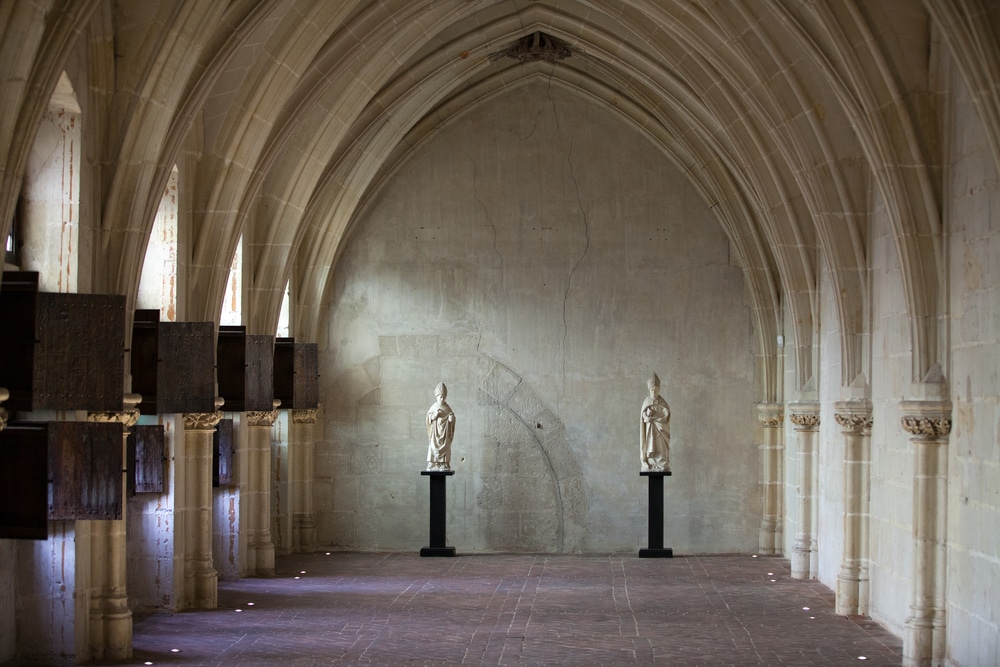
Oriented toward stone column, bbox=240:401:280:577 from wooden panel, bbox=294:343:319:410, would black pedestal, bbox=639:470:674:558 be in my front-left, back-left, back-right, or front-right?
back-left

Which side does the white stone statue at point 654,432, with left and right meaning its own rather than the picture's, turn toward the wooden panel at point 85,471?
front

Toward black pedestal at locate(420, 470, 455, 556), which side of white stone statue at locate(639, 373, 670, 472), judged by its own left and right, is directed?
right

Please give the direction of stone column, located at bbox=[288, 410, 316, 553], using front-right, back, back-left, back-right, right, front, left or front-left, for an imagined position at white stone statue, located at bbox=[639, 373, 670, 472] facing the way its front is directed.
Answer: right

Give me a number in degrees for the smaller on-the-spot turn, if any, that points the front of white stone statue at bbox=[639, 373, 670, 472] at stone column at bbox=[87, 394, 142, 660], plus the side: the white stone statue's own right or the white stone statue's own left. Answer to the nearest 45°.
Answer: approximately 45° to the white stone statue's own right

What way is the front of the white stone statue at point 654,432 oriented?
toward the camera

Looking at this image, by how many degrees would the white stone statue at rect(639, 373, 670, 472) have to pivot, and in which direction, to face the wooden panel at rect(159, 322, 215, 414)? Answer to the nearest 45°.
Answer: approximately 45° to its right

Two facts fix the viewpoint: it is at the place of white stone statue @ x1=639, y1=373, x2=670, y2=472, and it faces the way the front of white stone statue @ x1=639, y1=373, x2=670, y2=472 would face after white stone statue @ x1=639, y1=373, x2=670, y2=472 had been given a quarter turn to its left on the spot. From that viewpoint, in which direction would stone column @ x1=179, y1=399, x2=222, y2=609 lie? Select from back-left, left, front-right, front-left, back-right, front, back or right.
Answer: back-right

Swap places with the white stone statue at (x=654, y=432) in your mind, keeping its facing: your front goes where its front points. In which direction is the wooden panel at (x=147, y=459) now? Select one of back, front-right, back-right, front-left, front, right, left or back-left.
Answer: front-right

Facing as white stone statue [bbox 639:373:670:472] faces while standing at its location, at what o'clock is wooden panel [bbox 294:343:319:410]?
The wooden panel is roughly at 2 o'clock from the white stone statue.

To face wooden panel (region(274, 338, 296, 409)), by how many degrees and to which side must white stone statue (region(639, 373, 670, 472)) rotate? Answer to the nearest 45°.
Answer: approximately 45° to its right

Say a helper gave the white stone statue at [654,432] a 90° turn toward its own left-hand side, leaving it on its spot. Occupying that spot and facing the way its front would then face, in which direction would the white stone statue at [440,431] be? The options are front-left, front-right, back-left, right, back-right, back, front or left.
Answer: back
